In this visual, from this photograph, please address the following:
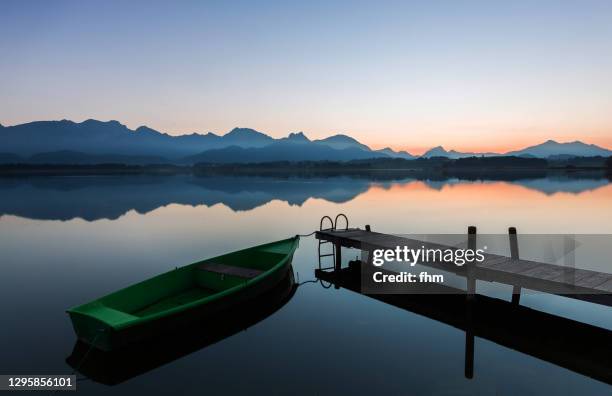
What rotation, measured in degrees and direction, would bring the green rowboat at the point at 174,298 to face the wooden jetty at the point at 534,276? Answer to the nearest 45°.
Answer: approximately 45° to its right

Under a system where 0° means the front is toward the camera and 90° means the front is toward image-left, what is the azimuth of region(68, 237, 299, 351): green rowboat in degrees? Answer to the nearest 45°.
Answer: approximately 225°
